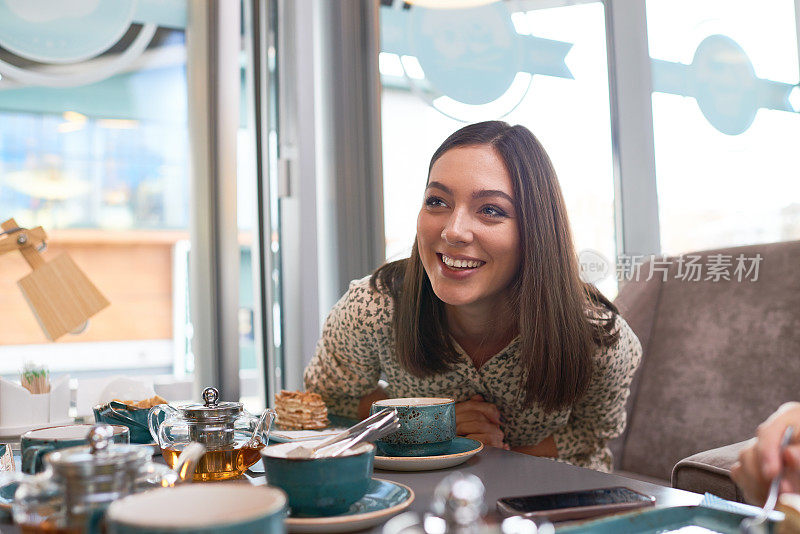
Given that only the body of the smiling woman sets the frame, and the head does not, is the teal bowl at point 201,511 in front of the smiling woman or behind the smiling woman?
in front

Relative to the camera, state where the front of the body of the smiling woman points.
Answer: toward the camera

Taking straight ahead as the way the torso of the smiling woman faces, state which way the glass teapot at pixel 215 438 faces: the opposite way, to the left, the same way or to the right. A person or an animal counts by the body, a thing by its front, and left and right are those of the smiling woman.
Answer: to the left

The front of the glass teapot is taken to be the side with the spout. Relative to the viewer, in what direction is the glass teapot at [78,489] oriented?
to the viewer's right

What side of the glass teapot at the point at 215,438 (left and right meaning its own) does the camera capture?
right

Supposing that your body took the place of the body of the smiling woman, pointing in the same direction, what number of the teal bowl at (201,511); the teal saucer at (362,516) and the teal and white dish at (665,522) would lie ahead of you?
3

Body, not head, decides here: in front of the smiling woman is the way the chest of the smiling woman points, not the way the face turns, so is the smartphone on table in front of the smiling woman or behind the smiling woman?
in front

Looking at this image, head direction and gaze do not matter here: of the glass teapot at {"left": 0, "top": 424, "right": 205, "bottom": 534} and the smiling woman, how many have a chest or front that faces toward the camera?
1

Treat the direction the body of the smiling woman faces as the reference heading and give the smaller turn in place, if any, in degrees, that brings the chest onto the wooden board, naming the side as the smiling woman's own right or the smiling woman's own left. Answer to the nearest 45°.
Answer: approximately 90° to the smiling woman's own right

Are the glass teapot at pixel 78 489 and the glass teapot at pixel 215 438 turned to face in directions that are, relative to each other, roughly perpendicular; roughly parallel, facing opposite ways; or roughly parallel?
roughly parallel

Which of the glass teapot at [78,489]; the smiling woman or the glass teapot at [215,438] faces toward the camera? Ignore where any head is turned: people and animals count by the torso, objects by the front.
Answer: the smiling woman

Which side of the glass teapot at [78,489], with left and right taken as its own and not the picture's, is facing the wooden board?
left

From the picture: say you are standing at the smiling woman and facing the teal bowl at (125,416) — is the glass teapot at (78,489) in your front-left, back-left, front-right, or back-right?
front-left

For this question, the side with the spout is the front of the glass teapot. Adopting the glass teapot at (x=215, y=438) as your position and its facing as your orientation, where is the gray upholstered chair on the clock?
The gray upholstered chair is roughly at 11 o'clock from the glass teapot.
